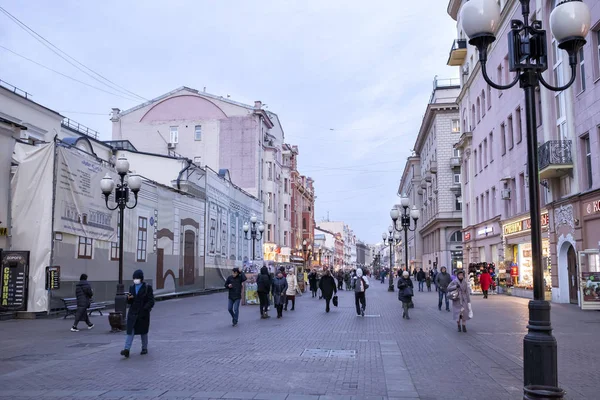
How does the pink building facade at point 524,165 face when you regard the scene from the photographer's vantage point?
facing the viewer and to the left of the viewer

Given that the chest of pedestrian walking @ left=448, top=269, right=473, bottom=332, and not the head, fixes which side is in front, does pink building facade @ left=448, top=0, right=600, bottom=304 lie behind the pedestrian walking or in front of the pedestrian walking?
behind

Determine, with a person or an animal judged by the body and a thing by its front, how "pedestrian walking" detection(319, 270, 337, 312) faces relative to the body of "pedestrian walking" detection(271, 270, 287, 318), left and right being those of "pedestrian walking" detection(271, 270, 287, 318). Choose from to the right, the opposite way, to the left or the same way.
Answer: the opposite way

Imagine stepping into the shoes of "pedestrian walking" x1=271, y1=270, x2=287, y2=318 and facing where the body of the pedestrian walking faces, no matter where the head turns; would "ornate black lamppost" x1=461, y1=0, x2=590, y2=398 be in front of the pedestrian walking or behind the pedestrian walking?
in front

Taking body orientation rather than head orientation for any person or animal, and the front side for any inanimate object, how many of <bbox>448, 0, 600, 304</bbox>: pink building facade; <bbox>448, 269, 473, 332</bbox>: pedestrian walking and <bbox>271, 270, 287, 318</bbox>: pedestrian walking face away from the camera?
0

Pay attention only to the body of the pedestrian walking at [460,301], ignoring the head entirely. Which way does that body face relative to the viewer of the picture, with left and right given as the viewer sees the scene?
facing the viewer

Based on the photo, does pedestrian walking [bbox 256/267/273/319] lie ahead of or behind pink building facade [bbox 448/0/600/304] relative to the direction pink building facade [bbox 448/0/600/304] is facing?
ahead

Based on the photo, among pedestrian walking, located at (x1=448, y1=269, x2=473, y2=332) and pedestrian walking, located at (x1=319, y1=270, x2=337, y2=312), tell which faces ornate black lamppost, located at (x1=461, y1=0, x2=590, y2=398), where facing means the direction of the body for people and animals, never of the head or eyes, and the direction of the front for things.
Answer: pedestrian walking, located at (x1=448, y1=269, x2=473, y2=332)

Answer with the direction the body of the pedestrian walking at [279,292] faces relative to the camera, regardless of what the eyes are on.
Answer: toward the camera

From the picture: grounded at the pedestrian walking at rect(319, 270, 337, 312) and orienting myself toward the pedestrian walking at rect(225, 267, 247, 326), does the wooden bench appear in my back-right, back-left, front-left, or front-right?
front-right

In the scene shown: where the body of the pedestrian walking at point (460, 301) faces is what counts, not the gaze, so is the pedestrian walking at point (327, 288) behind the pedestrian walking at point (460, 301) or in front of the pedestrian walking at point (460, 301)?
behind
